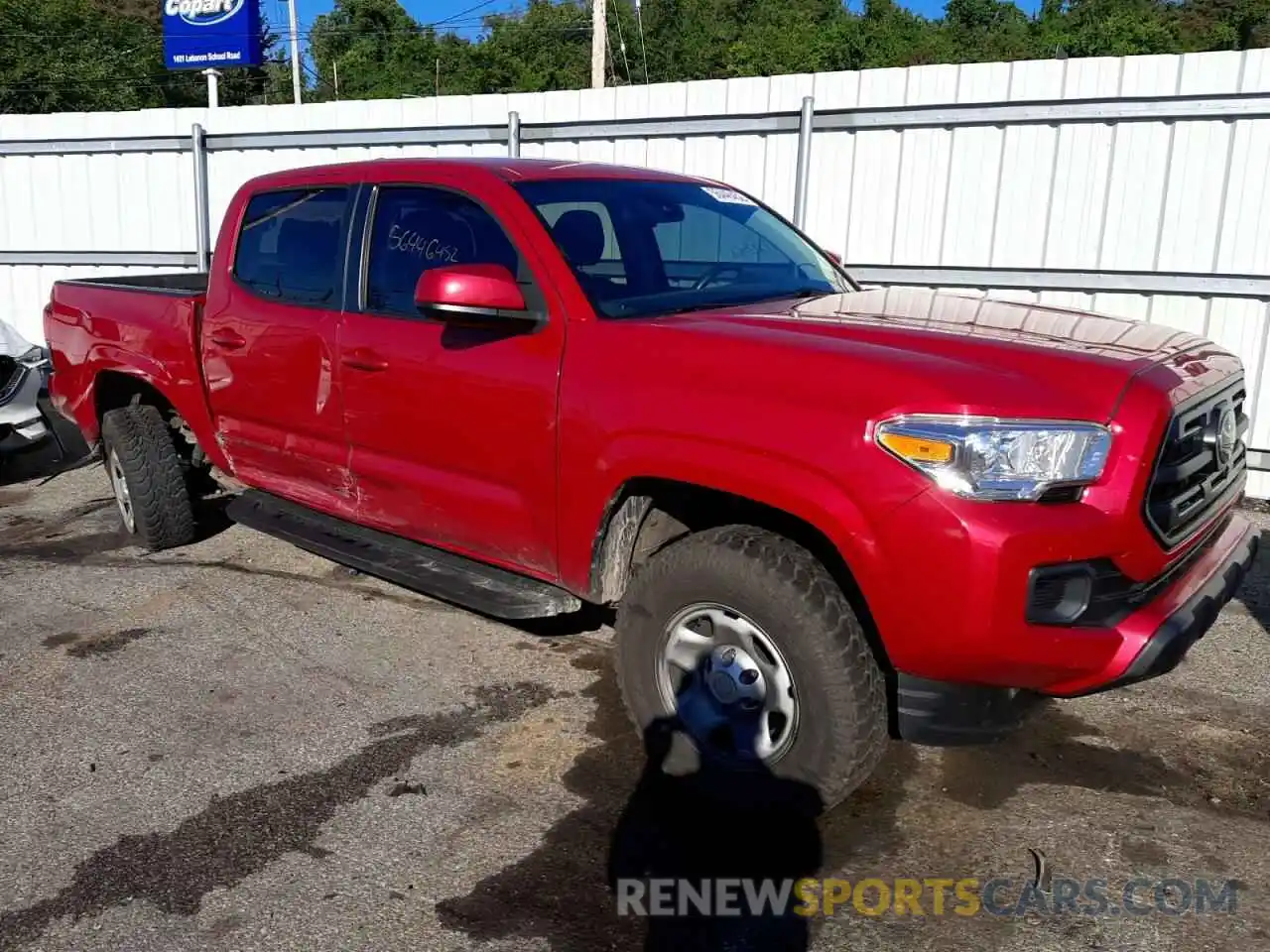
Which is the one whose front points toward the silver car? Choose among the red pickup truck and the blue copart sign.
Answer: the blue copart sign

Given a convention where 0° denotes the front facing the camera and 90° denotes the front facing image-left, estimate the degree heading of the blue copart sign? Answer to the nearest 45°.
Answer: approximately 0°

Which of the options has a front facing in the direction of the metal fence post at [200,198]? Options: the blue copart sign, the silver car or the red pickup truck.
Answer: the blue copart sign

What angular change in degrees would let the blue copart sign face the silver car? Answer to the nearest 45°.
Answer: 0° — it already faces it

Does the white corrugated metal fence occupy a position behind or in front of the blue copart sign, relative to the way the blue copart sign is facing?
in front

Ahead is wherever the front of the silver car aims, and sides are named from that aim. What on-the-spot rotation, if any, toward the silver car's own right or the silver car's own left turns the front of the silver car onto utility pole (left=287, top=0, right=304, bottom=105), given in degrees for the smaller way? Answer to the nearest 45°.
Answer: approximately 135° to the silver car's own left

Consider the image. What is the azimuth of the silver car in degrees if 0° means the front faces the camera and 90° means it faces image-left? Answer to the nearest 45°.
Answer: approximately 315°

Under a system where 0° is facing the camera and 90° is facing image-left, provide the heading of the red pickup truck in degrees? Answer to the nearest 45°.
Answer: approximately 315°

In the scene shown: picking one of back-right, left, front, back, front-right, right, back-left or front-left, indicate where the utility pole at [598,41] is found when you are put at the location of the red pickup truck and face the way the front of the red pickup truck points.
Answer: back-left

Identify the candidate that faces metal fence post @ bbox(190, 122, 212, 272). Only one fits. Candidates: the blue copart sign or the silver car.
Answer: the blue copart sign

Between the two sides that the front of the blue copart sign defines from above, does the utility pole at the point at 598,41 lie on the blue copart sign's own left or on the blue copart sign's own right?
on the blue copart sign's own left
